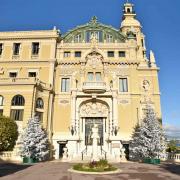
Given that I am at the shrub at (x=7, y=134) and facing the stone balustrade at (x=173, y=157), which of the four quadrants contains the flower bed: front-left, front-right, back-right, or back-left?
front-right

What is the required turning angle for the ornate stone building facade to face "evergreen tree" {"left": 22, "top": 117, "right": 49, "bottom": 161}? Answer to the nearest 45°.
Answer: approximately 45° to its right

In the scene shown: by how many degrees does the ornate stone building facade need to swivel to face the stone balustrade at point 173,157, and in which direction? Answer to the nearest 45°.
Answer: approximately 90° to its left

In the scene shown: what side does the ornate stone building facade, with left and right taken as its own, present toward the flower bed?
front

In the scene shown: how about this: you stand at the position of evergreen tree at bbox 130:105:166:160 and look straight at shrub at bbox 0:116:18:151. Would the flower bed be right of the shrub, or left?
left

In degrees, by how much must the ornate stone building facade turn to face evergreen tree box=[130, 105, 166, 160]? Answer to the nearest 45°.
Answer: approximately 45° to its left

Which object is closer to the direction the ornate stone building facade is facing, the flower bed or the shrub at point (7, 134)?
the flower bed

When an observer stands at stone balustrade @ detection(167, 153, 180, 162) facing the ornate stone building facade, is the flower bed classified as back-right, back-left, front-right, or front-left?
front-left

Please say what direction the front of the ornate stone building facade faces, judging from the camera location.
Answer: facing the viewer

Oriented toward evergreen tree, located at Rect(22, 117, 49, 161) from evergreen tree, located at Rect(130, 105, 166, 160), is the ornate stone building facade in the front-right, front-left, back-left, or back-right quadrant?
front-right
